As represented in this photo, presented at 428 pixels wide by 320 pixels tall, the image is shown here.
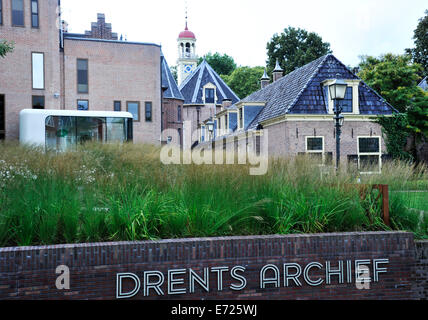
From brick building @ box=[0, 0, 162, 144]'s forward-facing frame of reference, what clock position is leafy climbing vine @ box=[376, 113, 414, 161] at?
The leafy climbing vine is roughly at 10 o'clock from the brick building.

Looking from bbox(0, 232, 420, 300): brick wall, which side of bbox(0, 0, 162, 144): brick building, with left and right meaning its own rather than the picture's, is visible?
front

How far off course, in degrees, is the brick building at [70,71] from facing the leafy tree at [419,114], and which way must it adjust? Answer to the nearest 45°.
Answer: approximately 45° to its left

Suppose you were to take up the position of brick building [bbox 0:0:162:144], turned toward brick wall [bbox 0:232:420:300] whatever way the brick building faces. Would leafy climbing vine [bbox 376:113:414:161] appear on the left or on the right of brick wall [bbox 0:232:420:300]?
left

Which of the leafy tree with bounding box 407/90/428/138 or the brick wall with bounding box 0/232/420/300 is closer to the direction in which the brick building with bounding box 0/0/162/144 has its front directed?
the brick wall

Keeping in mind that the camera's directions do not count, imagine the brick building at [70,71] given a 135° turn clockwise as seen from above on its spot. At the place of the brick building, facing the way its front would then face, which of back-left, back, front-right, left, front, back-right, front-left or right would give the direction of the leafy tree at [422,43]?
back-right

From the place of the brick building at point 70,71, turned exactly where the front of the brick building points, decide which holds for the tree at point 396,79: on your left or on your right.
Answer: on your left

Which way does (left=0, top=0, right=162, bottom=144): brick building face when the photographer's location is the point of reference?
facing the viewer
